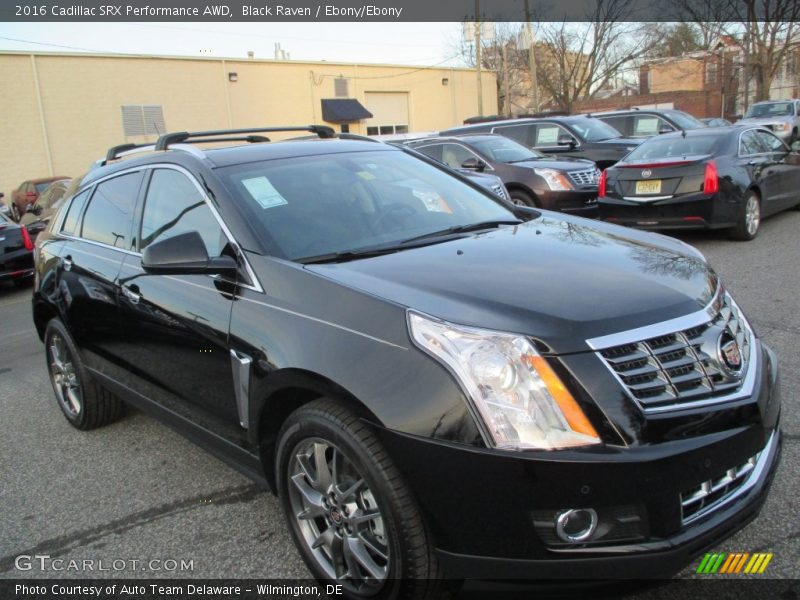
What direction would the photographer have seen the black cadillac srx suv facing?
facing the viewer and to the right of the viewer

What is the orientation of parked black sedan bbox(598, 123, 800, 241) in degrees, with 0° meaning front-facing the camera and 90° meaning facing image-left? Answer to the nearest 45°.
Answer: approximately 225°

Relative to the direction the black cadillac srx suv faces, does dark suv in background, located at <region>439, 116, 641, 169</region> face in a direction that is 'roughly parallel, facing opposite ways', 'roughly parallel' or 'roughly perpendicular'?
roughly parallel

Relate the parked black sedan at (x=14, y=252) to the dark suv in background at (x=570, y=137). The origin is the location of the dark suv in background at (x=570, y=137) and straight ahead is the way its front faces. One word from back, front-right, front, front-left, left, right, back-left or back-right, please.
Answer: right

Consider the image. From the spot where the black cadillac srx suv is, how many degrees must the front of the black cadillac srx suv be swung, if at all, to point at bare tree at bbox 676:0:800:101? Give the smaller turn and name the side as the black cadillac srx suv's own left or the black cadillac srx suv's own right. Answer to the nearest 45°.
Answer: approximately 90° to the black cadillac srx suv's own left

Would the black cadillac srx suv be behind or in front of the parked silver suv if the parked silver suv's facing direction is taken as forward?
in front

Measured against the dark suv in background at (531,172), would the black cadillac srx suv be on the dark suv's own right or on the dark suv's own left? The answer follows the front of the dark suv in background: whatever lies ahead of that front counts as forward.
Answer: on the dark suv's own right

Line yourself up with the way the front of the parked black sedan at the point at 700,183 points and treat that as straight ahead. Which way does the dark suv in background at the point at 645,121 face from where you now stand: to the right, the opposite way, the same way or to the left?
to the right

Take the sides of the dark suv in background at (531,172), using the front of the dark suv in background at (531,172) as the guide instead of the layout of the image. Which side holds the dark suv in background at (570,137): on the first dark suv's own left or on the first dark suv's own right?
on the first dark suv's own left

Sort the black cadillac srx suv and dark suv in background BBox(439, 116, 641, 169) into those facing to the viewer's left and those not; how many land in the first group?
0

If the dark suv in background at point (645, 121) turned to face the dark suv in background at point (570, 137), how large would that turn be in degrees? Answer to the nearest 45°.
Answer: approximately 90° to its right

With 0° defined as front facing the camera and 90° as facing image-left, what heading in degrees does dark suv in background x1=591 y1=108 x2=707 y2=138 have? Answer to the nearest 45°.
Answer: approximately 315°

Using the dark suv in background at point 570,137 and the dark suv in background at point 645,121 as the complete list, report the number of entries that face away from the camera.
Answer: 0

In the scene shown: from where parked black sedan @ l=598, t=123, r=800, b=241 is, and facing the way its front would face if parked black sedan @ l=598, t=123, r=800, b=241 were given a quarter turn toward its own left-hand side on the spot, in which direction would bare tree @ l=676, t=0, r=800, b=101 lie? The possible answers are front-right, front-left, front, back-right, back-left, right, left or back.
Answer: front-right
